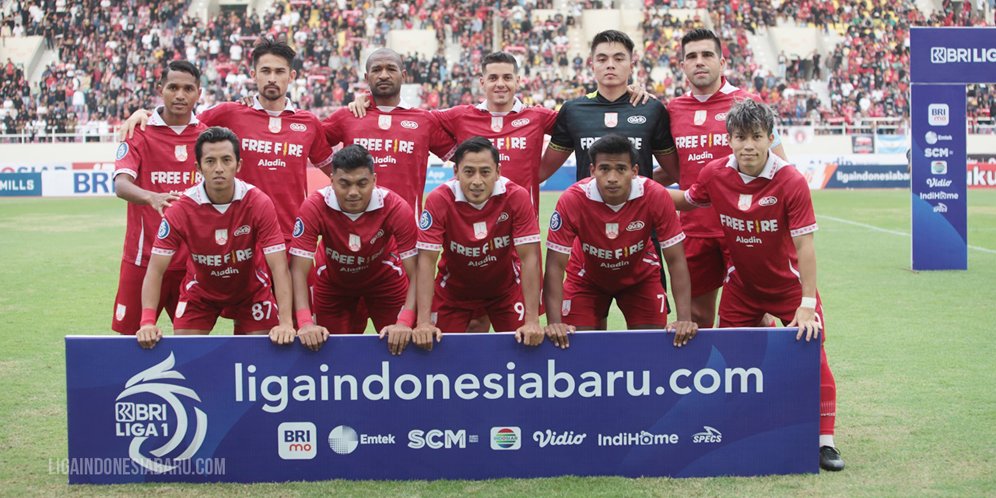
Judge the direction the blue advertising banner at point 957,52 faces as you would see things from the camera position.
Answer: facing the viewer

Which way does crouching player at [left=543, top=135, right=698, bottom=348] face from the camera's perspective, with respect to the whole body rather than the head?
toward the camera

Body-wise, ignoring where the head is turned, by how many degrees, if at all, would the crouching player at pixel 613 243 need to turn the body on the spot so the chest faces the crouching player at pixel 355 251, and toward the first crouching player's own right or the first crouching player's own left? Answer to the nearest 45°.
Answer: approximately 90° to the first crouching player's own right

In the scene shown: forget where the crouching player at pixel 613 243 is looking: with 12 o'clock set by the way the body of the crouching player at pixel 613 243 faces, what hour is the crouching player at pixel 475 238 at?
the crouching player at pixel 475 238 is roughly at 3 o'clock from the crouching player at pixel 613 243.

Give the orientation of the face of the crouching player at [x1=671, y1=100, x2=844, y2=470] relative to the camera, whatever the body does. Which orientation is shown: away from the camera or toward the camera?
toward the camera

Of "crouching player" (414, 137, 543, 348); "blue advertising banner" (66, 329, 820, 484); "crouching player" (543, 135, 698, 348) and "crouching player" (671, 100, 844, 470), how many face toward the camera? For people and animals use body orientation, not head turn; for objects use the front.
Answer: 4

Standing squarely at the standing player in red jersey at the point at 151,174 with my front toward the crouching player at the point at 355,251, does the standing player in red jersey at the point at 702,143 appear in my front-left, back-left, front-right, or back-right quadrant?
front-left

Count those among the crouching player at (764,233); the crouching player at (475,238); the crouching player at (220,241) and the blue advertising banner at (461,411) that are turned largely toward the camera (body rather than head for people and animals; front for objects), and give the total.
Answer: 4

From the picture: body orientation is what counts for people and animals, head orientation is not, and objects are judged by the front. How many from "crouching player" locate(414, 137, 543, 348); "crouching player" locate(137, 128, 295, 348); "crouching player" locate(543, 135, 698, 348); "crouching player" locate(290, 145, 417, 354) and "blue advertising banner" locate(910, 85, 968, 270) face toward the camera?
5

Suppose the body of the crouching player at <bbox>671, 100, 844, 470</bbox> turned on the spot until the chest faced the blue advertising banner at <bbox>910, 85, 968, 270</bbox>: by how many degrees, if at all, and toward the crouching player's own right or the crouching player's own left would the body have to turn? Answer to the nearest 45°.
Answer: approximately 180°

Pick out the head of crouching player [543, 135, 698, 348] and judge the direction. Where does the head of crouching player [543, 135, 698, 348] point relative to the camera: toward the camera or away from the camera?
toward the camera

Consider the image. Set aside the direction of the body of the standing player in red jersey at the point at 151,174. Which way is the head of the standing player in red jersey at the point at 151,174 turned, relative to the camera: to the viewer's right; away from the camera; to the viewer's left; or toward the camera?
toward the camera

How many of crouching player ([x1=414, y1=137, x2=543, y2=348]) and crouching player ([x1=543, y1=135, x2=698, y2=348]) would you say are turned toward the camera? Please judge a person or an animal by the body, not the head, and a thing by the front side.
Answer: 2

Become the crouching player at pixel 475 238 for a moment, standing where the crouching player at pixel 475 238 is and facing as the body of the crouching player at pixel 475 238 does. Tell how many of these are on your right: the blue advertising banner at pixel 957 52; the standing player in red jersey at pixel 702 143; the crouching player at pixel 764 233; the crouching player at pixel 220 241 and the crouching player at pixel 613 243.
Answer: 1

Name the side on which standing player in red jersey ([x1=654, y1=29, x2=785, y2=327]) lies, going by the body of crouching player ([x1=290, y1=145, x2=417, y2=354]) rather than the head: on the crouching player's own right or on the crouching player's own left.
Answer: on the crouching player's own left

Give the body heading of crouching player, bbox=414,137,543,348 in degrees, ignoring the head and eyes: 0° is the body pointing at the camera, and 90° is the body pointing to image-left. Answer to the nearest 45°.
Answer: approximately 0°

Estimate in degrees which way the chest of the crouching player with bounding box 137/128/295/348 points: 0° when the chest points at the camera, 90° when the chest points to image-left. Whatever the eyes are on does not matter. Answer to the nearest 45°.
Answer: approximately 0°

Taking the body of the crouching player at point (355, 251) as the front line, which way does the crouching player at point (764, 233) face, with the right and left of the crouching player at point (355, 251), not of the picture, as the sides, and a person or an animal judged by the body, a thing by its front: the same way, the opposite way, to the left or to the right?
the same way

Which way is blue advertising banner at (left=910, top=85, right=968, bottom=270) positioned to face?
toward the camera

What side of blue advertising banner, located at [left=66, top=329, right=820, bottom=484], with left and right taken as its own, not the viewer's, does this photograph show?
front

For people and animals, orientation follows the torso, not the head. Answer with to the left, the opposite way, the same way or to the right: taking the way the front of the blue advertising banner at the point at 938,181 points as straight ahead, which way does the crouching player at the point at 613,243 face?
the same way
